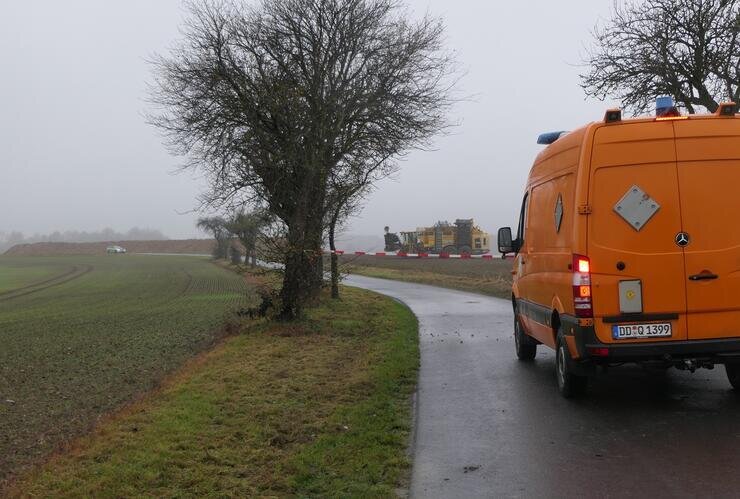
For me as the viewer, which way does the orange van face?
facing away from the viewer and to the left of the viewer
